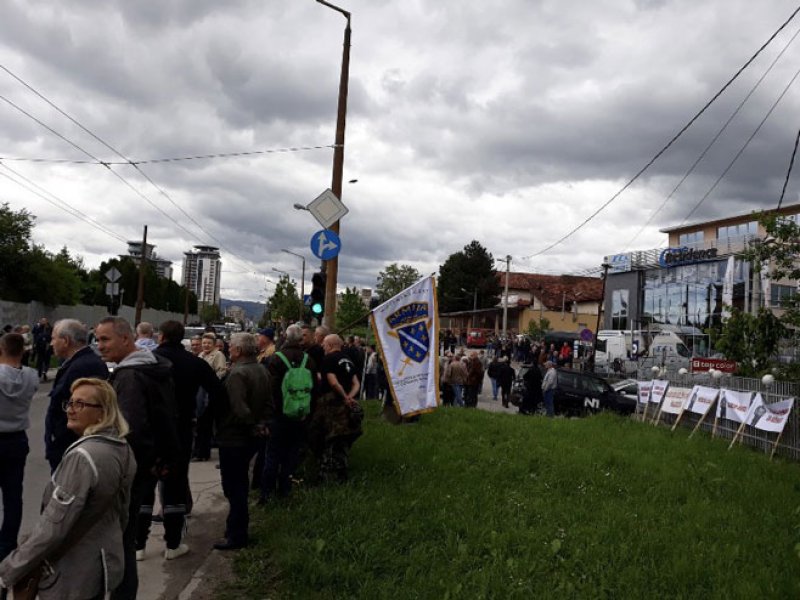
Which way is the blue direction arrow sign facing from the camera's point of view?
toward the camera

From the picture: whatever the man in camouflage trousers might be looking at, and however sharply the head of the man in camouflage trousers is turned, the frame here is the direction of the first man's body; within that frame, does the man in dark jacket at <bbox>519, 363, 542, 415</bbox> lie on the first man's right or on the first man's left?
on the first man's right

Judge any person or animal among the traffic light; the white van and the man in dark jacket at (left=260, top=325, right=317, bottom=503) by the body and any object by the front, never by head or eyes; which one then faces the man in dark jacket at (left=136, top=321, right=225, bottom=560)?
the traffic light

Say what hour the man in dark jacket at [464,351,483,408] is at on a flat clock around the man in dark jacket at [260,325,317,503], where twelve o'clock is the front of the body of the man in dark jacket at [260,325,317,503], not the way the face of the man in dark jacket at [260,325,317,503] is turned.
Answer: the man in dark jacket at [464,351,483,408] is roughly at 1 o'clock from the man in dark jacket at [260,325,317,503].

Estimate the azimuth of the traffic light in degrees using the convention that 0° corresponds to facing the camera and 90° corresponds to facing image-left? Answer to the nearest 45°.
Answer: approximately 0°

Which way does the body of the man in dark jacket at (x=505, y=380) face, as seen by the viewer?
away from the camera

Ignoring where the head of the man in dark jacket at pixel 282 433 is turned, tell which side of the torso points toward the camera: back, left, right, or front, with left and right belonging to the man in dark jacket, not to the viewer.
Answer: back

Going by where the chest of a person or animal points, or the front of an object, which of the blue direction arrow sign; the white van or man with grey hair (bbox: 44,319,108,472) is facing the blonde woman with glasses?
the blue direction arrow sign

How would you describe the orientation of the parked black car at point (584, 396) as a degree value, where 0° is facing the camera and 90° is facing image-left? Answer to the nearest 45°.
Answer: approximately 270°

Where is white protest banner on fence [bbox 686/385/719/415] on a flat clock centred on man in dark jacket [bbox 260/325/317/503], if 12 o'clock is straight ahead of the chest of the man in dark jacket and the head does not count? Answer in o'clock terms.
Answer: The white protest banner on fence is roughly at 2 o'clock from the man in dark jacket.
